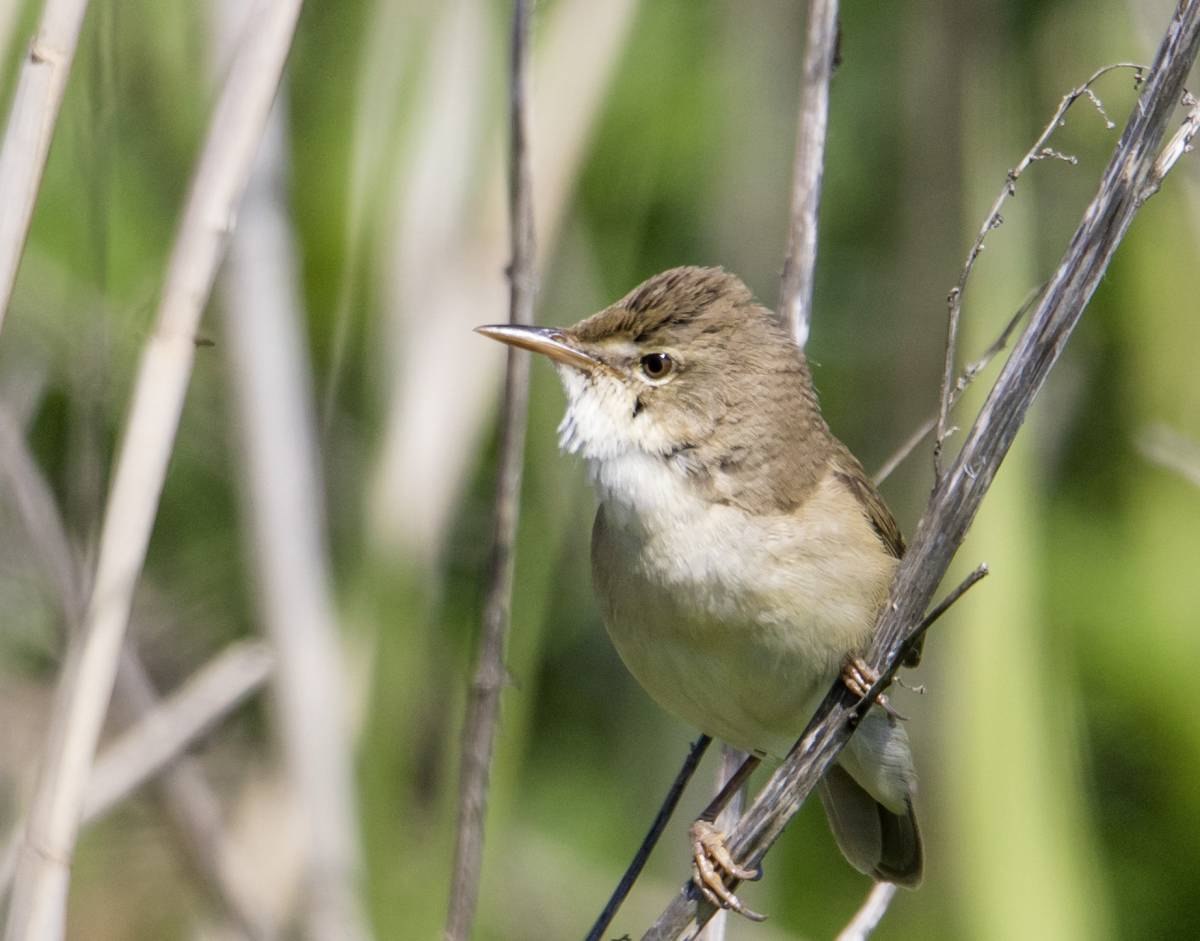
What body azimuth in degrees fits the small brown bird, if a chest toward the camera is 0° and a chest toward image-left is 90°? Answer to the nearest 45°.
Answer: approximately 45°

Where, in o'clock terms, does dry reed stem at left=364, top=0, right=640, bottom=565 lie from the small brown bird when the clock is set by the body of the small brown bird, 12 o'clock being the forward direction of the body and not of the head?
The dry reed stem is roughly at 3 o'clock from the small brown bird.
